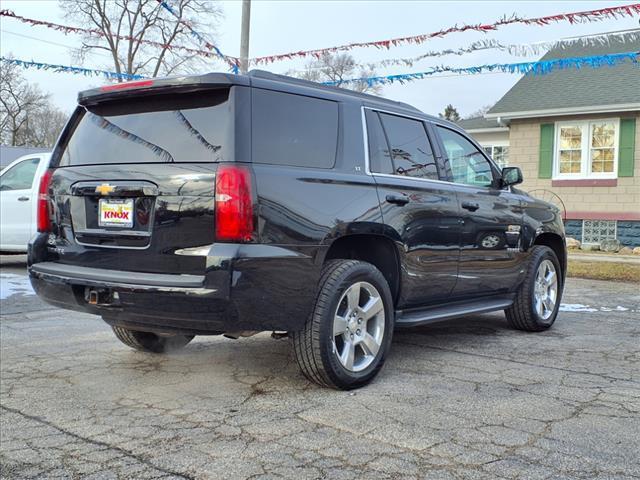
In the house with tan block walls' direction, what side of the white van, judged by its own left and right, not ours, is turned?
back

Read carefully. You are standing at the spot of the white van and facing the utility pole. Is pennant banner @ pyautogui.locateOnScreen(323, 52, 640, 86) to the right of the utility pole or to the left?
right

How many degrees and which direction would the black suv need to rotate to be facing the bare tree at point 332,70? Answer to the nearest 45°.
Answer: approximately 45° to its left

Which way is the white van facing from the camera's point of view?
to the viewer's left

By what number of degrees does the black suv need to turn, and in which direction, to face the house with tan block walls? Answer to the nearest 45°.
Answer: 0° — it already faces it

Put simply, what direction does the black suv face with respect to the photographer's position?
facing away from the viewer and to the right of the viewer
